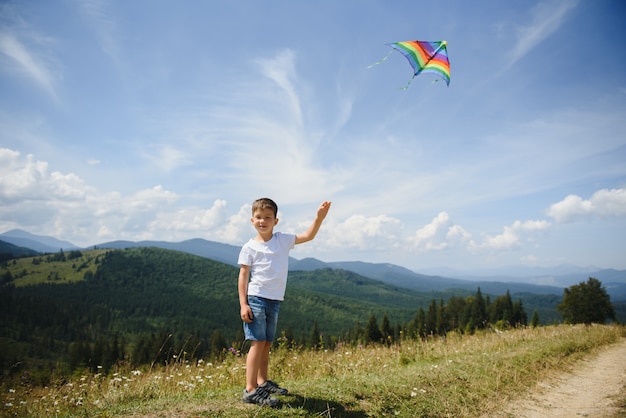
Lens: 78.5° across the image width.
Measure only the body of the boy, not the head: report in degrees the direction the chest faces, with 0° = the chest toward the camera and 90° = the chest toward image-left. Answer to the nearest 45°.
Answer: approximately 315°

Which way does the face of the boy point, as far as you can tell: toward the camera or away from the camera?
toward the camera
